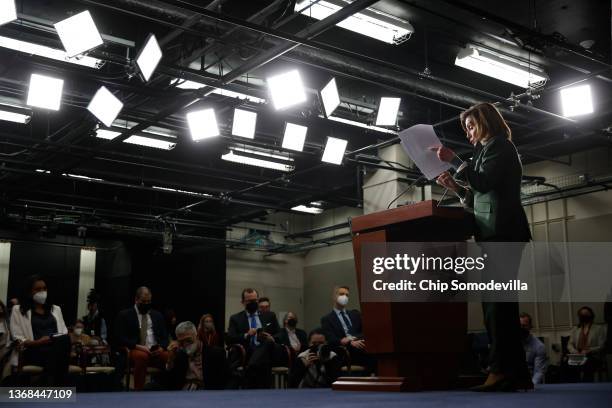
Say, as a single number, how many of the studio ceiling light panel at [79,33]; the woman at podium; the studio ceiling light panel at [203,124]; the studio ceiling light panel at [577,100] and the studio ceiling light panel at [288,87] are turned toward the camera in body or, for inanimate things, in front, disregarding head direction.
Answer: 4

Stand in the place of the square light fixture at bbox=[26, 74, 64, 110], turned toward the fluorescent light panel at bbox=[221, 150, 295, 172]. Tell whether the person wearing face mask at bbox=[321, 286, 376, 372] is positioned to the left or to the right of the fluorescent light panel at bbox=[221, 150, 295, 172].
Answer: right

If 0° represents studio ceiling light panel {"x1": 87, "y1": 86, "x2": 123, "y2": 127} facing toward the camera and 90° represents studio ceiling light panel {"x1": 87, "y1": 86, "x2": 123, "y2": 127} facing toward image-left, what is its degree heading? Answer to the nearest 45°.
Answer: approximately 0°

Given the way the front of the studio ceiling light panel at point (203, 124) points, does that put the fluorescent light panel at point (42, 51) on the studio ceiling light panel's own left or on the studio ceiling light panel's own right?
on the studio ceiling light panel's own right

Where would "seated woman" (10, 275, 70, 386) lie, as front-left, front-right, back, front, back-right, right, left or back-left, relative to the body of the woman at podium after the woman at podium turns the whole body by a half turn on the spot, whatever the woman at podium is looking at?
back-left

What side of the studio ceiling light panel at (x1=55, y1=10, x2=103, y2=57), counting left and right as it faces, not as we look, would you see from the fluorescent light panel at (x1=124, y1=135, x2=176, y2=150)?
back
